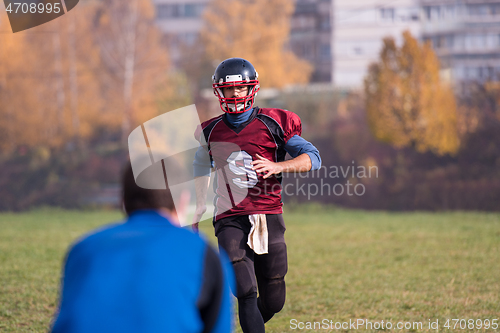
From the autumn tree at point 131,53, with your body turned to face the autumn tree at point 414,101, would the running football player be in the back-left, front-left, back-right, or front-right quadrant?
front-right

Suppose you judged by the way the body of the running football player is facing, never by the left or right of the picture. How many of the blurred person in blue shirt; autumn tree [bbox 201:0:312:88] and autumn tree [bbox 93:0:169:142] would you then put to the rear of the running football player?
2

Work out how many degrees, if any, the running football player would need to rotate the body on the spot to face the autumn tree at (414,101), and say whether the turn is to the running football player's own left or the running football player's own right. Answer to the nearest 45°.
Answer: approximately 180°

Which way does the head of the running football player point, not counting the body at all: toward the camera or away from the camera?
toward the camera

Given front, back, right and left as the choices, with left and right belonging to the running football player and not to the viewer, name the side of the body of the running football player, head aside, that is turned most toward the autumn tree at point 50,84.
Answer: back

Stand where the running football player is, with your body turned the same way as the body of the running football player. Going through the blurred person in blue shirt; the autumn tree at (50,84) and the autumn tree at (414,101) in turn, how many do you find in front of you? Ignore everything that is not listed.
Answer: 1

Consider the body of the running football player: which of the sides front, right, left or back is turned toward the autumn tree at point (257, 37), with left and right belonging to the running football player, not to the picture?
back

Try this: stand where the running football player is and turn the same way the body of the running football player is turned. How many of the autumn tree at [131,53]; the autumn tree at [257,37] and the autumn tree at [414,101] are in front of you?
0

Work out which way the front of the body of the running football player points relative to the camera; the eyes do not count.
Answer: toward the camera

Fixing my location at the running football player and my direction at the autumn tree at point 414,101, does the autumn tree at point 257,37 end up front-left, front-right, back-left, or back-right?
front-left

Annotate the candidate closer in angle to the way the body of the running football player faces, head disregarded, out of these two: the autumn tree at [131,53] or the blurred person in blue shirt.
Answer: the blurred person in blue shirt

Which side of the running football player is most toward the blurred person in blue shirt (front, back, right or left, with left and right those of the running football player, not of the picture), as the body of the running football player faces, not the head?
front

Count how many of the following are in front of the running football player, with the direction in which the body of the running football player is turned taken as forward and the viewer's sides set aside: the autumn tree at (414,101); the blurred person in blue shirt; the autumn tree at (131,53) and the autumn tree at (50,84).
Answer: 1

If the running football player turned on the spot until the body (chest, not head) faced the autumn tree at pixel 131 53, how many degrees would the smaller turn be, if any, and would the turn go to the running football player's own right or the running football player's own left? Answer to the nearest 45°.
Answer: approximately 180°

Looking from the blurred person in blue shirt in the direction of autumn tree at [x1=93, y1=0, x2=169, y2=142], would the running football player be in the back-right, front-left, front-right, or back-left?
front-right

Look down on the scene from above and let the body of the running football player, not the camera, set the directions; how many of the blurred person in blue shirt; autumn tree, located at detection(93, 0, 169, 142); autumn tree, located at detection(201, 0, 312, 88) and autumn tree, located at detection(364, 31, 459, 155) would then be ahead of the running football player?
1

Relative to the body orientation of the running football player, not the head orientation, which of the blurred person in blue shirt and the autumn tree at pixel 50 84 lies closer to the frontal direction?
the blurred person in blue shirt
